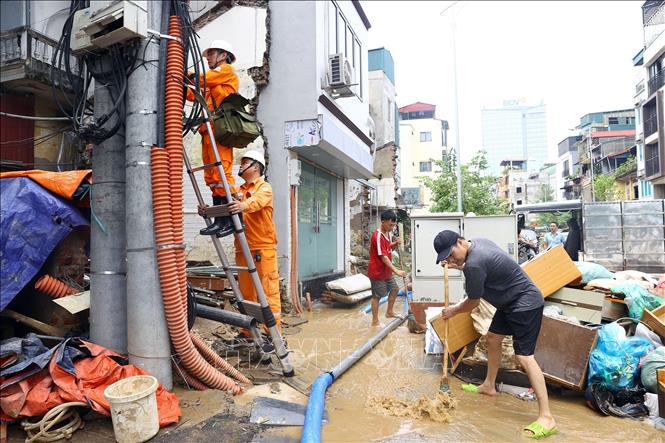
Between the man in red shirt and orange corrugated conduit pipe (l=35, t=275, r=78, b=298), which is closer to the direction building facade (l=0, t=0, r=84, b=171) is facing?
the man in red shirt

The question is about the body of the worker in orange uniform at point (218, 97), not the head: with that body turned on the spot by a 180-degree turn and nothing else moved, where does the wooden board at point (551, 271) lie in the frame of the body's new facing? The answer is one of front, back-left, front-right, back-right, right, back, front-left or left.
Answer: front

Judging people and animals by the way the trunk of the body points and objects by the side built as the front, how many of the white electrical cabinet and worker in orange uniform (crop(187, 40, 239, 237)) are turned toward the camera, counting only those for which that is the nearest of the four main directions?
1

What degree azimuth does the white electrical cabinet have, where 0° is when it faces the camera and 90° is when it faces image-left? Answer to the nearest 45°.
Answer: approximately 0°

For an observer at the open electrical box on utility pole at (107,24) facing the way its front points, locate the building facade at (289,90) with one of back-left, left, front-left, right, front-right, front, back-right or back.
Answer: back

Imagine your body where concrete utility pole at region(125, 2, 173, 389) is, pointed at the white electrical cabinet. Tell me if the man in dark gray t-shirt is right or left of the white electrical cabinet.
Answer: right

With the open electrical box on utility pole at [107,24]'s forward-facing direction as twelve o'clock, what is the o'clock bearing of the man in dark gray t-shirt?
The man in dark gray t-shirt is roughly at 8 o'clock from the open electrical box on utility pole.

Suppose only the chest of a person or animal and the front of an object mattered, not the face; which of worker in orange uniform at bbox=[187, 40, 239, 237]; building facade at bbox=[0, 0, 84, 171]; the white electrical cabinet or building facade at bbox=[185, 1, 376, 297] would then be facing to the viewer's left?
the worker in orange uniform
